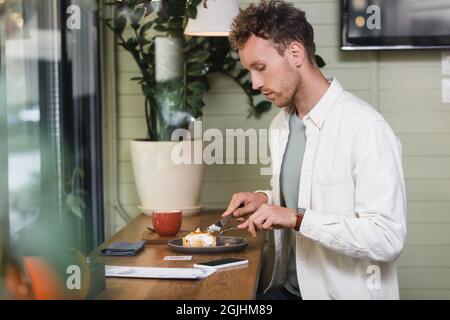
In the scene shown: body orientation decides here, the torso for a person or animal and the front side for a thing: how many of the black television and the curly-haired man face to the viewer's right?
0

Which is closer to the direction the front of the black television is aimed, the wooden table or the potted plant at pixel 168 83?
the wooden table

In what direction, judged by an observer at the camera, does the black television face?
facing the viewer

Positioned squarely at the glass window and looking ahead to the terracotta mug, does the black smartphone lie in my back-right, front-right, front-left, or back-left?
front-right

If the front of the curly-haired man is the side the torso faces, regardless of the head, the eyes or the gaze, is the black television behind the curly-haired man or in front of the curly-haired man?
behind

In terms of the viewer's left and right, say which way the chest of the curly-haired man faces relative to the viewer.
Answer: facing the viewer and to the left of the viewer

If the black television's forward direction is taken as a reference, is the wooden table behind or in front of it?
in front

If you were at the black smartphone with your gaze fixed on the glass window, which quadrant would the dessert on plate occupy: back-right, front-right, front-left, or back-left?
front-right

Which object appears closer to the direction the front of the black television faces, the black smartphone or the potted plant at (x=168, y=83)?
the black smartphone

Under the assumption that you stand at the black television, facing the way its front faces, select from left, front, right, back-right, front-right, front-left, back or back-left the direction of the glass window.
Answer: front-right

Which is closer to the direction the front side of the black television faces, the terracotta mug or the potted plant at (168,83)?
the terracotta mug

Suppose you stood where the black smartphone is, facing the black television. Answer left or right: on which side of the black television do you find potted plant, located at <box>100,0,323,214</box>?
left

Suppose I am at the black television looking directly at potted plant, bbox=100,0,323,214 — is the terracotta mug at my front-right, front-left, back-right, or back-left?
front-left
